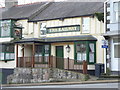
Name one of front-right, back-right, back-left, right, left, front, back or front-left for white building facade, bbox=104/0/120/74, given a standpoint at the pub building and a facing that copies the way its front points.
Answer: left

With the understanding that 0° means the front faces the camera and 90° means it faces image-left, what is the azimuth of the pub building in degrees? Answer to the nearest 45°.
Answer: approximately 45°

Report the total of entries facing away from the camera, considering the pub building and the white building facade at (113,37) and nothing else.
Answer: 0

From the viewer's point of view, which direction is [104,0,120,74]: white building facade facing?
toward the camera

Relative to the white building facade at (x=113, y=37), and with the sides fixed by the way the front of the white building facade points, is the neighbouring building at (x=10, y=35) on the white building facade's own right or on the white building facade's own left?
on the white building facade's own right

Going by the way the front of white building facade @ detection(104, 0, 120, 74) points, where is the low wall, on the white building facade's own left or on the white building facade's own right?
on the white building facade's own right
